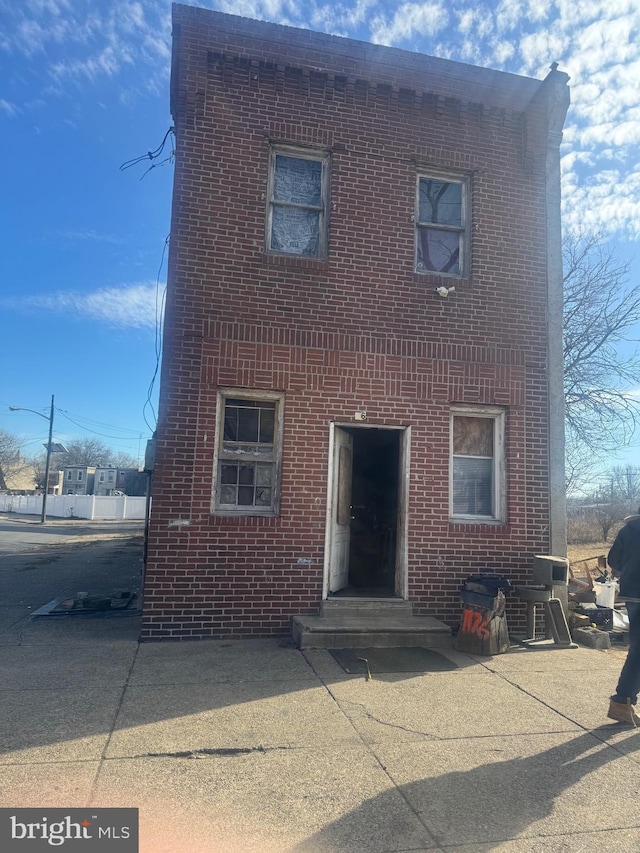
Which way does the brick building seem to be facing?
toward the camera
